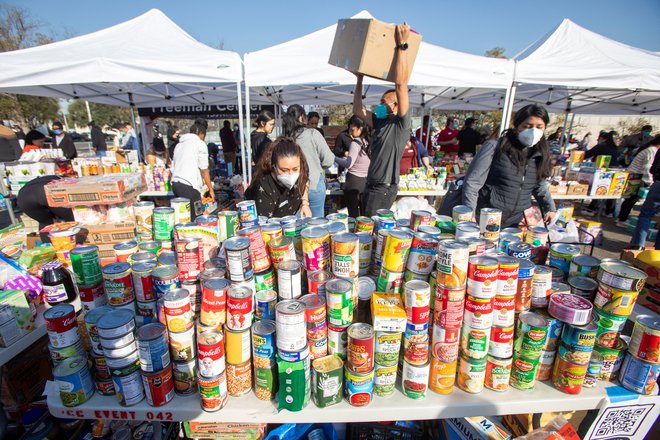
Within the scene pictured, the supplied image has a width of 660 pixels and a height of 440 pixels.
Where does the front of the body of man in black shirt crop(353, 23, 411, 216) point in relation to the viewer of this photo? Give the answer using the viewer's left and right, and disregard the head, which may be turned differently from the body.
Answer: facing the viewer and to the left of the viewer

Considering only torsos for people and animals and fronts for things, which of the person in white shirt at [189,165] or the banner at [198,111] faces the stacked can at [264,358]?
the banner

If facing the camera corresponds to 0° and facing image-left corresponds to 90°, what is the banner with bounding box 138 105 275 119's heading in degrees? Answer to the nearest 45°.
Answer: approximately 0°

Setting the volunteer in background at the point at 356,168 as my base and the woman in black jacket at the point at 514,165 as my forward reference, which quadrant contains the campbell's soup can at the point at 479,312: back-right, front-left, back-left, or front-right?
front-right

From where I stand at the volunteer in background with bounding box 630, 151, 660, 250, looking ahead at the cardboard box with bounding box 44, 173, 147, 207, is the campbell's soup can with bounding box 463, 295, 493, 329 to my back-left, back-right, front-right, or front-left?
front-left

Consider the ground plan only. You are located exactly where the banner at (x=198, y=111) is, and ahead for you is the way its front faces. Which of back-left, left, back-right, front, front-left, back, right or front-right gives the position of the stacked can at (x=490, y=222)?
front
